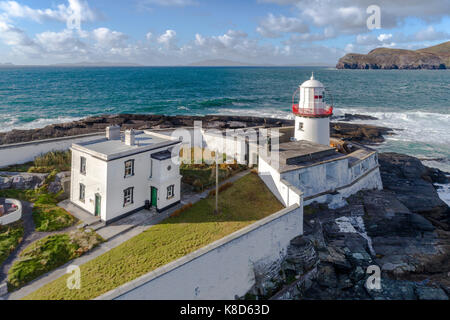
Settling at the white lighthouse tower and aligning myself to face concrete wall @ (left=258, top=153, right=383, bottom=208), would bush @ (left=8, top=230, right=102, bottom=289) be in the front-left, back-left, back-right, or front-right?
front-right

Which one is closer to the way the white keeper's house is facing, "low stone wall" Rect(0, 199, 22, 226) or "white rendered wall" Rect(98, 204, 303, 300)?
the white rendered wall

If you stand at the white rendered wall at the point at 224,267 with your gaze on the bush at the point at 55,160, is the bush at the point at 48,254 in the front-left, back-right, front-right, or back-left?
front-left

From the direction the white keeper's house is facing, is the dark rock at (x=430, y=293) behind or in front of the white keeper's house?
in front

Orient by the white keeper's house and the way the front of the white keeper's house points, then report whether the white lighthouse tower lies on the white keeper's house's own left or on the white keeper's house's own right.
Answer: on the white keeper's house's own left

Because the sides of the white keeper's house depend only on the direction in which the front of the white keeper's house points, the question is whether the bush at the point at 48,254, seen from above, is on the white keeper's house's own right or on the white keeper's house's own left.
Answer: on the white keeper's house's own right
